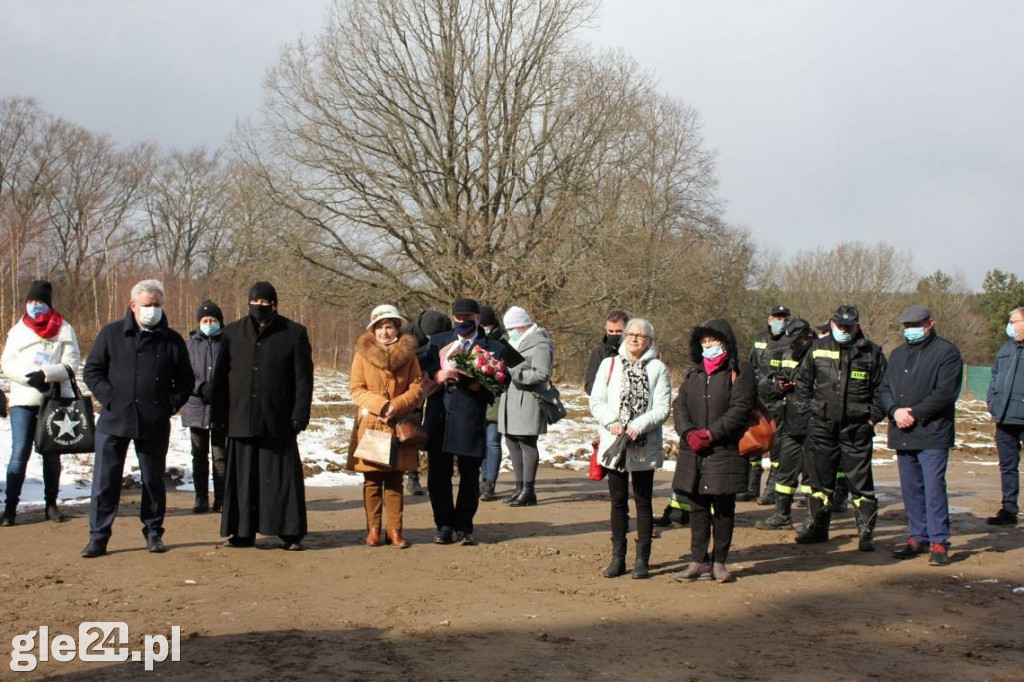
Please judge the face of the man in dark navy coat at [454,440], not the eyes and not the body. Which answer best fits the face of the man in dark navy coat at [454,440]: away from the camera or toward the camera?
toward the camera

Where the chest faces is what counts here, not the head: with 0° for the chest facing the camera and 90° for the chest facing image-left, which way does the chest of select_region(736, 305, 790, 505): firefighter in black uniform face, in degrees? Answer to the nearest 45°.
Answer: approximately 45°

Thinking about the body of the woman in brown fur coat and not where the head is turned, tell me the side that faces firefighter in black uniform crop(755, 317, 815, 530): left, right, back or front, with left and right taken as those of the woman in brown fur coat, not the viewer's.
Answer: left

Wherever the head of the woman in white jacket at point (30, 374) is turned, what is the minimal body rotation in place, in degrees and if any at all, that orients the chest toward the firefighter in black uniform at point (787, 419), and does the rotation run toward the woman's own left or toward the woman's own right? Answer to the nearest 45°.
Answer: approximately 90° to the woman's own left

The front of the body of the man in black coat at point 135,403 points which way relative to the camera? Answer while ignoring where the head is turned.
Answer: toward the camera

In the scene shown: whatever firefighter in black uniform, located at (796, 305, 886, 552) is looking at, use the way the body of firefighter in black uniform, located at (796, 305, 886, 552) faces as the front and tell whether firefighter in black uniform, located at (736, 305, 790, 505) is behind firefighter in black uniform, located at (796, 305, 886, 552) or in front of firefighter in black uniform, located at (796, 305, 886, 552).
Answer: behind

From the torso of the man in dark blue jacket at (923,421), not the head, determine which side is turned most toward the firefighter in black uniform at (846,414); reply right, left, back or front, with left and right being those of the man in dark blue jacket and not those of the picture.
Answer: right

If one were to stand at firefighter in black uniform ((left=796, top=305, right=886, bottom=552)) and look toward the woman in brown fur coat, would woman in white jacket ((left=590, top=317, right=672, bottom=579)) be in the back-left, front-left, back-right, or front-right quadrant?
front-left

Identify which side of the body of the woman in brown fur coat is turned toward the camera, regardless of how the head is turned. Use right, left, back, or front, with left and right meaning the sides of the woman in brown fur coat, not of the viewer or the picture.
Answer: front

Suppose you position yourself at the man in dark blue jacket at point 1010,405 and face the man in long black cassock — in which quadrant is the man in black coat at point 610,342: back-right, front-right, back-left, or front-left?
front-right

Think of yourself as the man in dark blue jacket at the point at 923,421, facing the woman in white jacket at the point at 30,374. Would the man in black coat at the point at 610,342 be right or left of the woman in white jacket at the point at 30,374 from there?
right

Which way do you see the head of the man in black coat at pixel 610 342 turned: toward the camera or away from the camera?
toward the camera
